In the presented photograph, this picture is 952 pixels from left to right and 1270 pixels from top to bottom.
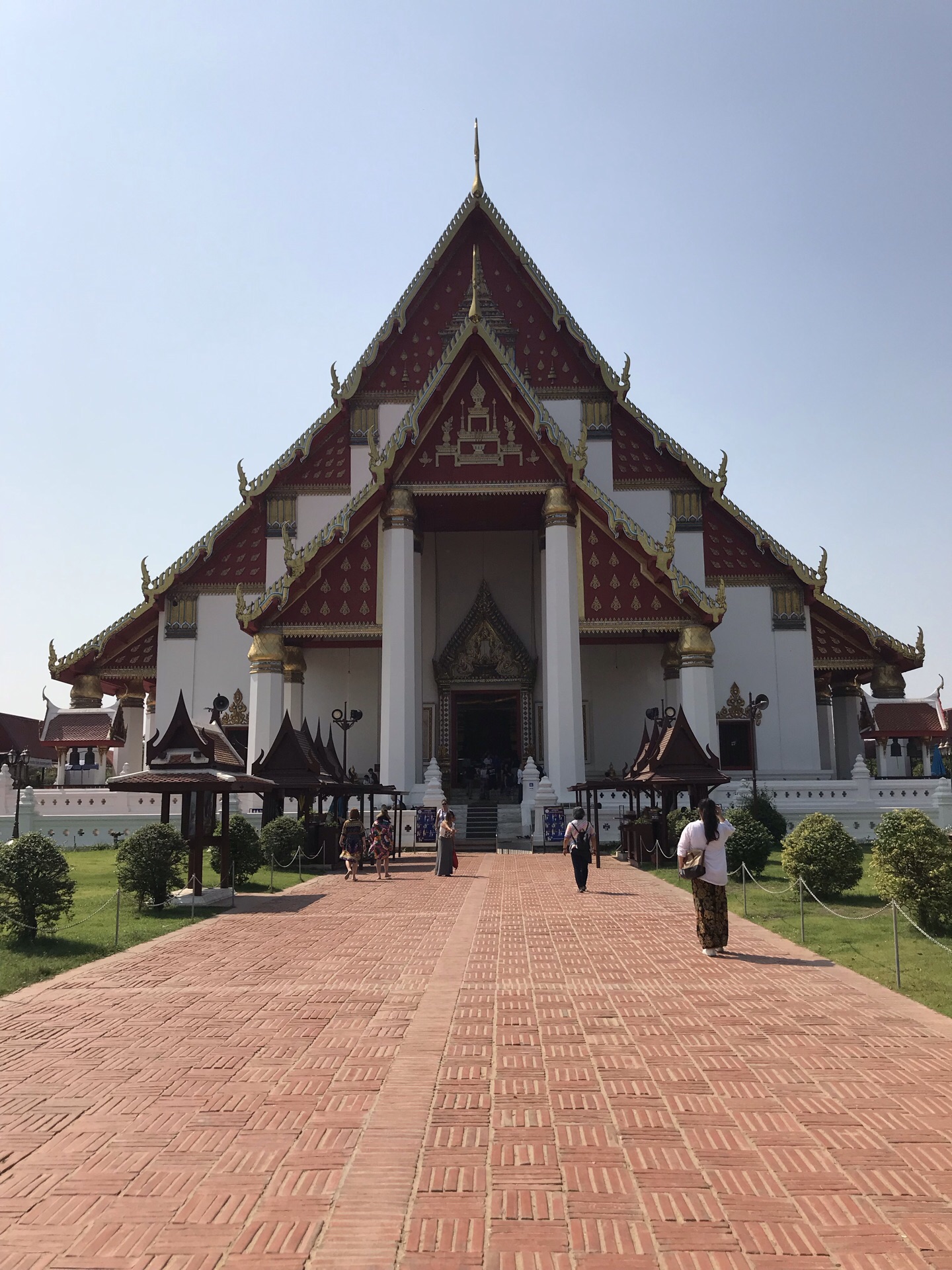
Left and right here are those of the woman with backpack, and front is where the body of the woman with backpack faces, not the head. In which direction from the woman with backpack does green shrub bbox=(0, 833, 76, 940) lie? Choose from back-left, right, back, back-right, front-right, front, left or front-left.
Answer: back-left

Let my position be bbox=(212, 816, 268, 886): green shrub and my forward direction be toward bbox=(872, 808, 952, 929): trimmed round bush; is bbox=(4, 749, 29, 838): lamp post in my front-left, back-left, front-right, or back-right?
back-left

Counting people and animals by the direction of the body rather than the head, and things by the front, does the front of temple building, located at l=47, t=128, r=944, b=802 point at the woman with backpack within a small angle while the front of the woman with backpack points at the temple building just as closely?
yes

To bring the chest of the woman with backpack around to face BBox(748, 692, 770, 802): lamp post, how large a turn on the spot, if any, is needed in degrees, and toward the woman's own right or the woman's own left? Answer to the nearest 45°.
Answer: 0° — they already face it

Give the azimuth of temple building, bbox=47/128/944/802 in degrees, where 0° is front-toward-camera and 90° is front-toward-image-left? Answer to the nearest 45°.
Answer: approximately 0°

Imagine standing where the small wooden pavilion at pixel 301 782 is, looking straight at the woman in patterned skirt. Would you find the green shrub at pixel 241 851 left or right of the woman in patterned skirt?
right

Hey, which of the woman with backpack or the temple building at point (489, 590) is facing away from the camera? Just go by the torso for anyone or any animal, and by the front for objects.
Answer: the woman with backpack

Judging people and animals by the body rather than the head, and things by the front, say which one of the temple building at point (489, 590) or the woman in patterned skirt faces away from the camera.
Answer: the woman in patterned skirt

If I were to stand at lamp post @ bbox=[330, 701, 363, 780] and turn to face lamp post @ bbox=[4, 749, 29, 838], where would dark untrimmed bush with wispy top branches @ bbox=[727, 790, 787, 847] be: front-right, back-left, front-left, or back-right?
back-left

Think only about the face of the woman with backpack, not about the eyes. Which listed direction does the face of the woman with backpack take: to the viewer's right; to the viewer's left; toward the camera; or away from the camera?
away from the camera

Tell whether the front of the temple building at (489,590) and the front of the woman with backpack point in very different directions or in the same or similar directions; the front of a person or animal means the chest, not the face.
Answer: very different directions

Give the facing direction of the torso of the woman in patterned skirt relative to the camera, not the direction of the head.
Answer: away from the camera

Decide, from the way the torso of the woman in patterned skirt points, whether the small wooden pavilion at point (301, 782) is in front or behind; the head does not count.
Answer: in front

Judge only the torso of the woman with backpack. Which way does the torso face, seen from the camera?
away from the camera

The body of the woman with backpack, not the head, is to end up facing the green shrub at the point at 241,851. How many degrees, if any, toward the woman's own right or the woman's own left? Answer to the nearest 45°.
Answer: approximately 90° to the woman's own left

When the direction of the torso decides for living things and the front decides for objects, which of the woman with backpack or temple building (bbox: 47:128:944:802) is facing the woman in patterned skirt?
the temple building
